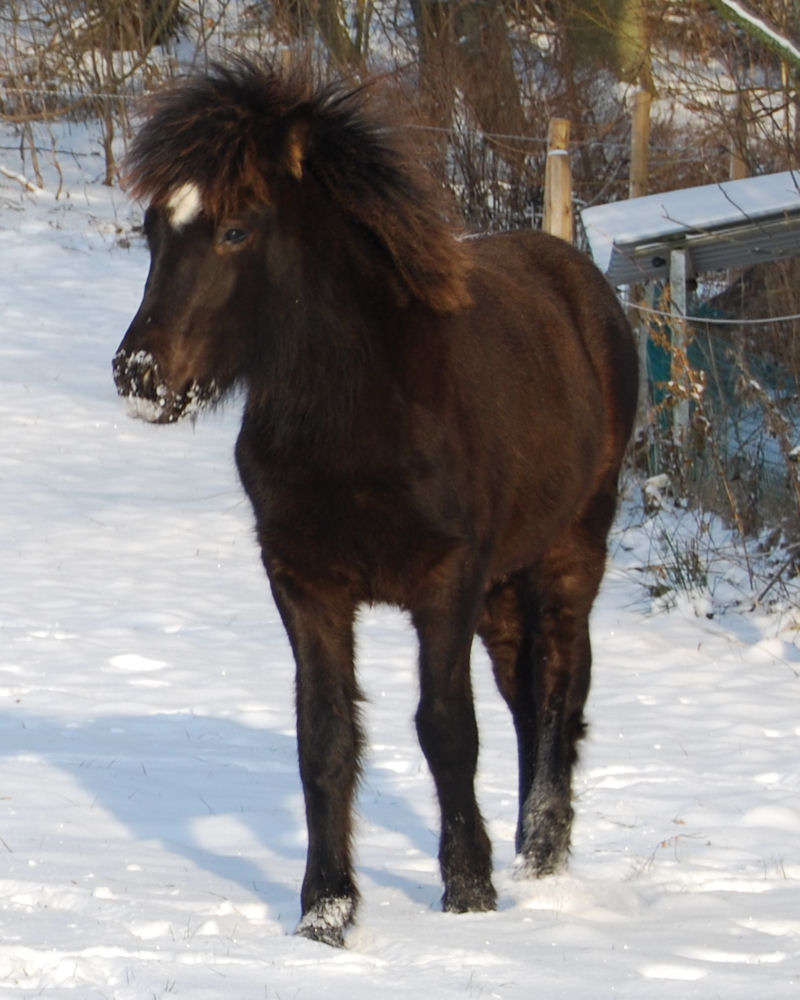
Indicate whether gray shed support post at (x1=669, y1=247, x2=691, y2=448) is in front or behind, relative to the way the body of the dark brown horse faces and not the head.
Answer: behind

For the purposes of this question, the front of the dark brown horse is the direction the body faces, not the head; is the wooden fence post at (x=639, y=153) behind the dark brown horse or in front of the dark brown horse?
behind

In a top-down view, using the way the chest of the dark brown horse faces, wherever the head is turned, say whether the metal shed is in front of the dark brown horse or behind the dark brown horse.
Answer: behind

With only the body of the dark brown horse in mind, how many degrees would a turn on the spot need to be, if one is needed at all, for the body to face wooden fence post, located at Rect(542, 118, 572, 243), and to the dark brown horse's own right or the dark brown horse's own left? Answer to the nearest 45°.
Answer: approximately 135° to the dark brown horse's own right

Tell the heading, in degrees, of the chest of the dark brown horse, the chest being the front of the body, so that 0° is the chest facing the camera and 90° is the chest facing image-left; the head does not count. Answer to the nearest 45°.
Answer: approximately 45°
